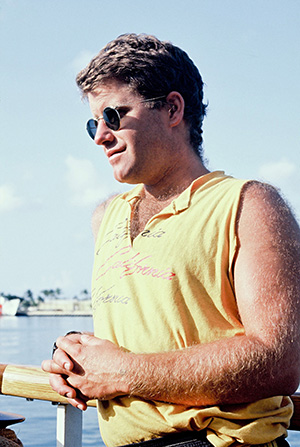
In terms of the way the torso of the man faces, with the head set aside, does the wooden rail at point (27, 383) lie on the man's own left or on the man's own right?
on the man's own right

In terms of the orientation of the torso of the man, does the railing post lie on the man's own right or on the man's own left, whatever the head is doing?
on the man's own right

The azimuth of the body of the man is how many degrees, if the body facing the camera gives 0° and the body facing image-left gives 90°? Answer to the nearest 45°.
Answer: approximately 45°
